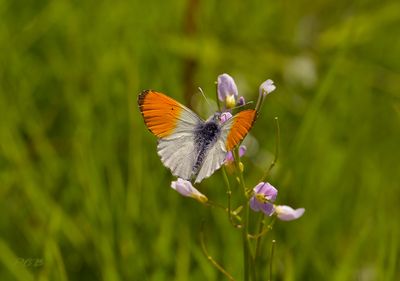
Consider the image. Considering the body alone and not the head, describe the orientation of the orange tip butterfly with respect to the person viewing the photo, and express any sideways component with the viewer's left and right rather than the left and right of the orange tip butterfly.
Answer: facing away from the viewer and to the right of the viewer
